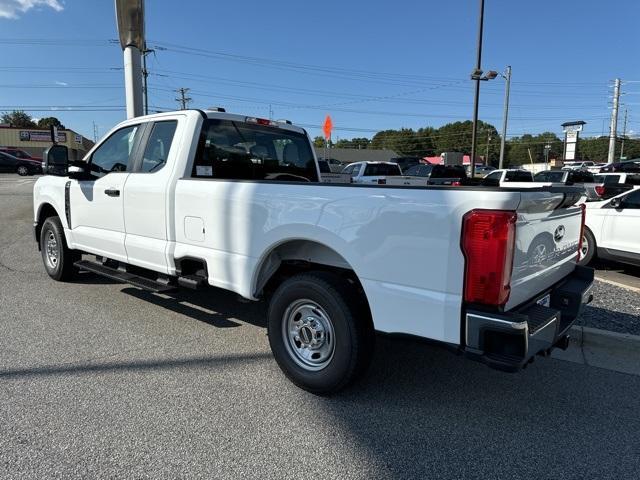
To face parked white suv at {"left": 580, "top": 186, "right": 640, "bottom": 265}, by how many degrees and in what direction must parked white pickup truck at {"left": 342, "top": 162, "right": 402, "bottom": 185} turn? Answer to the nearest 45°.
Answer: approximately 135° to its left

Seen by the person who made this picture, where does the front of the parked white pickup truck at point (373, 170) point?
facing away from the viewer and to the left of the viewer

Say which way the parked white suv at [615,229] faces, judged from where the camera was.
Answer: facing away from the viewer and to the left of the viewer

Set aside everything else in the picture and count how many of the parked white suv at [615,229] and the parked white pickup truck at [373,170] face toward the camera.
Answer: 0

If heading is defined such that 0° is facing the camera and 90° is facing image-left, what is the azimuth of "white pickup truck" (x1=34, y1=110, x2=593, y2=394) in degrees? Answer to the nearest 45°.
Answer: approximately 135°

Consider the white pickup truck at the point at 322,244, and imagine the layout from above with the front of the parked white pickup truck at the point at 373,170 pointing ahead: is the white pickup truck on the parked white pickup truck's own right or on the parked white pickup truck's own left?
on the parked white pickup truck's own left

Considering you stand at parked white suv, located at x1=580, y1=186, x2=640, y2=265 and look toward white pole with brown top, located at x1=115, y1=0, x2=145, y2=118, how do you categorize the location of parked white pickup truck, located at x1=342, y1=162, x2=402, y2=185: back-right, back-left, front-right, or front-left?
front-right

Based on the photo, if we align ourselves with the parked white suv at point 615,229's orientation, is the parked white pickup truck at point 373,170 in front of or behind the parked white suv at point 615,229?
in front

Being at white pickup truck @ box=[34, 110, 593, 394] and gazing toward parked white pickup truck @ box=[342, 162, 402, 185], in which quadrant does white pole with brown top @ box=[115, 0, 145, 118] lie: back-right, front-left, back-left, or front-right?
front-left
